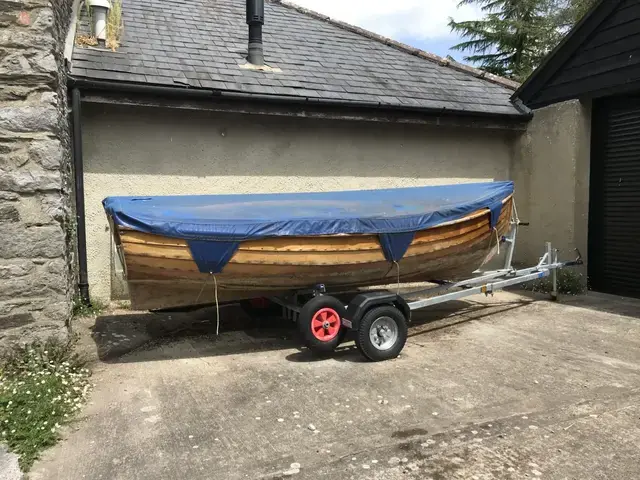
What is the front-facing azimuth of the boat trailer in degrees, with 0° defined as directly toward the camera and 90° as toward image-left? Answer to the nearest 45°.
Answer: approximately 225°

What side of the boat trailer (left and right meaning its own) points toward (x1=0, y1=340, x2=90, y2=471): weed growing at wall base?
back

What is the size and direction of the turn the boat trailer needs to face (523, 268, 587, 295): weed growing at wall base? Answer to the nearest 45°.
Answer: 0° — it already faces it

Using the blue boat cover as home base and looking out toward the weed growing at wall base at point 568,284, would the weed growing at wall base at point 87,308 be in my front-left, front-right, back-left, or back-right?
back-left

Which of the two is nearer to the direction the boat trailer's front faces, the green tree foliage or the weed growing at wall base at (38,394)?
the green tree foliage

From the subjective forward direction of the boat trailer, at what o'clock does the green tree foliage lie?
The green tree foliage is roughly at 11 o'clock from the boat trailer.
